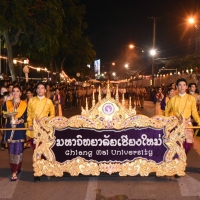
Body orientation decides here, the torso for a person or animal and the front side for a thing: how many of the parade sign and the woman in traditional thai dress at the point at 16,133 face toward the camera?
2

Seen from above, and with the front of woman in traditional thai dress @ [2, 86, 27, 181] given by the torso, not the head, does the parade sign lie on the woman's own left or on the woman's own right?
on the woman's own left

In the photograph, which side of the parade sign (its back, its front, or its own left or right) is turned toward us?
front

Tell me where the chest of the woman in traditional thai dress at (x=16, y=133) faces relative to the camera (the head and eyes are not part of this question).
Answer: toward the camera

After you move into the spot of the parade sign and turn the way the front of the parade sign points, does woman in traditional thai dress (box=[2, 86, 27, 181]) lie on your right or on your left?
on your right
